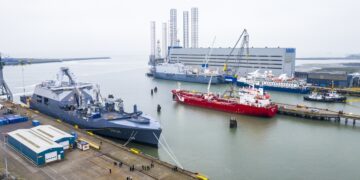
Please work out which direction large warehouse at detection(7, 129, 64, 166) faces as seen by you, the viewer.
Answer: facing the viewer and to the right of the viewer

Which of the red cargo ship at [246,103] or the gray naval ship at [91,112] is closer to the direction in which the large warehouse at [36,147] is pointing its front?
the red cargo ship

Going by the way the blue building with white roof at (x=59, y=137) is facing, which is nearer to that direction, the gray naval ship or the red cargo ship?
the red cargo ship

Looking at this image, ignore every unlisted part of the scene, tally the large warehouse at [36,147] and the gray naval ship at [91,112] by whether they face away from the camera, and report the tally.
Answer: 0

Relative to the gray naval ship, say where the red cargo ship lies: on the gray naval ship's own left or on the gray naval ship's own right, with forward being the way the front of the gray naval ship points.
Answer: on the gray naval ship's own left

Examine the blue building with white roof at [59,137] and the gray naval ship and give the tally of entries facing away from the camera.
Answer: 0

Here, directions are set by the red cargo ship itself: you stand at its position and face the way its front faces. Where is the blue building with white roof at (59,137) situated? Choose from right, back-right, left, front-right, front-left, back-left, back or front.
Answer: left

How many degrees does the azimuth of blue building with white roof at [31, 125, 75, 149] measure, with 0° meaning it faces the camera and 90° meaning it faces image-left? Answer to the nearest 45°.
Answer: approximately 315°

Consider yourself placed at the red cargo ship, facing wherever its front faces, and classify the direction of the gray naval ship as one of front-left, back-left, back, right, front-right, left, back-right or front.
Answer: left

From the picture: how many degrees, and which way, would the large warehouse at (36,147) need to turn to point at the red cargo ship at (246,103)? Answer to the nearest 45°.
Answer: approximately 45° to its left

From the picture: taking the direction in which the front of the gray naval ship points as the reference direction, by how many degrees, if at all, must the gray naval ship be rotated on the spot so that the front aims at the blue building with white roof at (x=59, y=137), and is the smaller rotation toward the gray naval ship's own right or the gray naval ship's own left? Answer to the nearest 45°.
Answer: approximately 45° to the gray naval ship's own right
